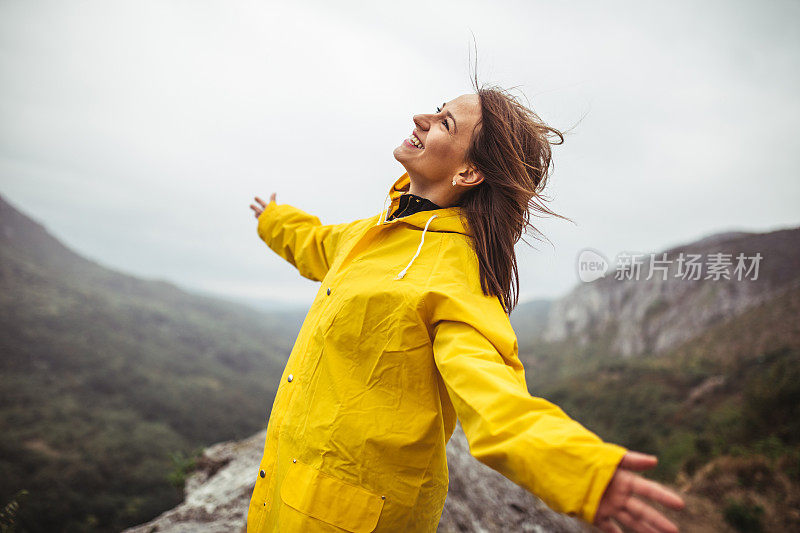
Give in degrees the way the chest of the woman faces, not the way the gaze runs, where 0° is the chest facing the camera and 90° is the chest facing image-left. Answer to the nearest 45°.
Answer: approximately 45°

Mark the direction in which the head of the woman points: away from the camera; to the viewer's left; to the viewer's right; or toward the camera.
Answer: to the viewer's left
